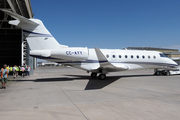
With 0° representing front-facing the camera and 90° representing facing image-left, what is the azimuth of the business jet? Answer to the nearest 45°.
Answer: approximately 270°
